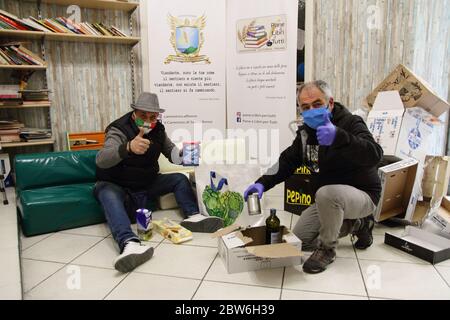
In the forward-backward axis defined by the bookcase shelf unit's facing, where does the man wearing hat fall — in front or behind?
in front

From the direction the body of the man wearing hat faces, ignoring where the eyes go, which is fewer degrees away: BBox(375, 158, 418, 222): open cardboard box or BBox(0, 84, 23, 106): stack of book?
the open cardboard box

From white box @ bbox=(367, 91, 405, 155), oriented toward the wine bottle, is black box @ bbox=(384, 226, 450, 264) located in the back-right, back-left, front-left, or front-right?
front-left

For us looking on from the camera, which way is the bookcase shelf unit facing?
facing the viewer

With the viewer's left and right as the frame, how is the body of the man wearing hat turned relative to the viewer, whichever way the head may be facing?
facing the viewer and to the right of the viewer

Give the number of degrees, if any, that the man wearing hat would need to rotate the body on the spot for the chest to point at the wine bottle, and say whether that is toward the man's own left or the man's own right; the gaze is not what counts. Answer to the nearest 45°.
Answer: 0° — they already face it

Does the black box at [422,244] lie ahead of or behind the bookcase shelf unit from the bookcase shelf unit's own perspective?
ahead

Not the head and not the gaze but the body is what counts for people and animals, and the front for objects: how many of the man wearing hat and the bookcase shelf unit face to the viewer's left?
0

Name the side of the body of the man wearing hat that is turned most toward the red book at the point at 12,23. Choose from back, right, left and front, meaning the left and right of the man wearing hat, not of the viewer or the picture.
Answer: back

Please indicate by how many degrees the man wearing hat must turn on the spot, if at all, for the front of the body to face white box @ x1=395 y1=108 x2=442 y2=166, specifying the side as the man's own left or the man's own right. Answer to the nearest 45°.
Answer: approximately 45° to the man's own left
